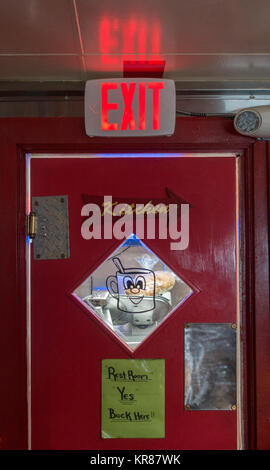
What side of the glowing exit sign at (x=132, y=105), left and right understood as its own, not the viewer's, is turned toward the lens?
front

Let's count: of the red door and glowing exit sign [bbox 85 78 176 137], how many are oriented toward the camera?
2
